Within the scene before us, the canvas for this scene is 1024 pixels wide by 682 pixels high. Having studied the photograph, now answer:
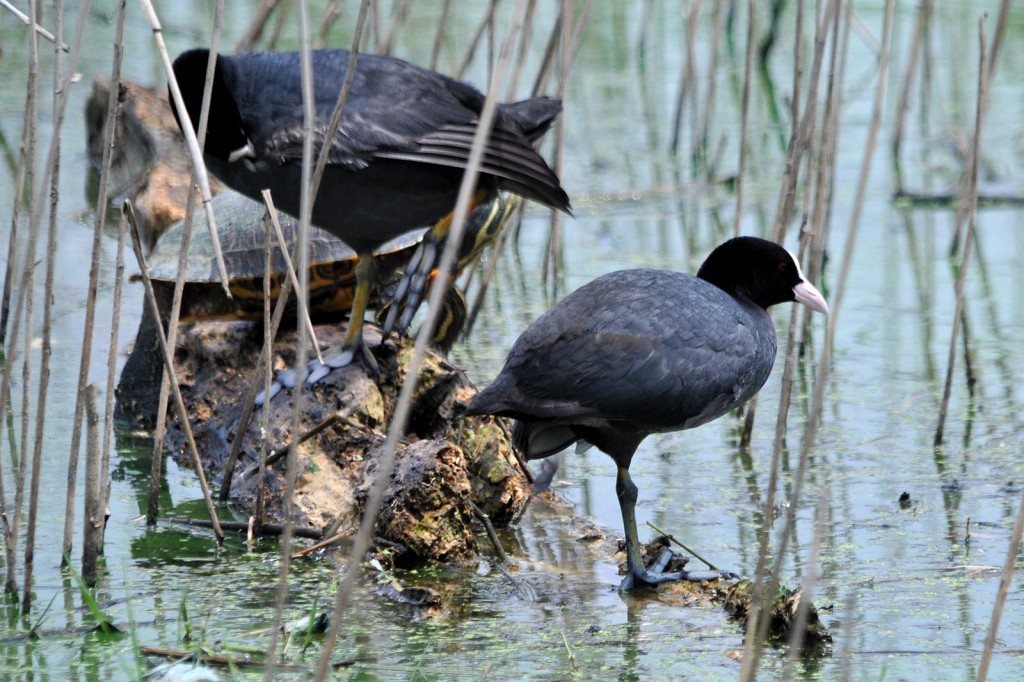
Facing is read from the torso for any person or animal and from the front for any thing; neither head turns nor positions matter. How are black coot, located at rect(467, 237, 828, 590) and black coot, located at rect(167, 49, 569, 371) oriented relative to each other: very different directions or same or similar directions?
very different directions

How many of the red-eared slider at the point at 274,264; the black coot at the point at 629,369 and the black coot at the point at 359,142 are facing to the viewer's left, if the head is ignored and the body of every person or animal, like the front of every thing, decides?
1

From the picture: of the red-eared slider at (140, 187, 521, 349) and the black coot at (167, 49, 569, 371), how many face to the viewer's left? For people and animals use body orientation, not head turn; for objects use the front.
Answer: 1

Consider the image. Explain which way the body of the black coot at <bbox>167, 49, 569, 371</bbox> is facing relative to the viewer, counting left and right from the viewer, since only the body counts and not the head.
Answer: facing to the left of the viewer

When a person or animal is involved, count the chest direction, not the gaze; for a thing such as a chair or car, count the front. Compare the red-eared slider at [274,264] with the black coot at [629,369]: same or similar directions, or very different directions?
same or similar directions

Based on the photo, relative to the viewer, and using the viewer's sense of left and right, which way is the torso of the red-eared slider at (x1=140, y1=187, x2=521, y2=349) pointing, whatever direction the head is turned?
facing to the right of the viewer

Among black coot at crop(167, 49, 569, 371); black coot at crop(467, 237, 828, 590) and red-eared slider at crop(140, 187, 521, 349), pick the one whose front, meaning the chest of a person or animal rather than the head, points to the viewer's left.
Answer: black coot at crop(167, 49, 569, 371)

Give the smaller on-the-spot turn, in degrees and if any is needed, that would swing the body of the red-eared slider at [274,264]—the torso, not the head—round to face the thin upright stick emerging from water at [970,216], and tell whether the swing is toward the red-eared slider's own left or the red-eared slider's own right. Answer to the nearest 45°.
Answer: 0° — it already faces it

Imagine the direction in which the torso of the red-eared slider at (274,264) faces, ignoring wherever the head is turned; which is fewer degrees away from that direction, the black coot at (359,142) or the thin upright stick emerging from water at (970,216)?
the thin upright stick emerging from water

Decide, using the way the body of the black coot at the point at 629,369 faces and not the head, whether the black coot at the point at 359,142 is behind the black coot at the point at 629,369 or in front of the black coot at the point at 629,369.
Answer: behind

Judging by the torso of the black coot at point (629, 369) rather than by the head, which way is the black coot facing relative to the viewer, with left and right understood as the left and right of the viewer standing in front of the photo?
facing to the right of the viewer

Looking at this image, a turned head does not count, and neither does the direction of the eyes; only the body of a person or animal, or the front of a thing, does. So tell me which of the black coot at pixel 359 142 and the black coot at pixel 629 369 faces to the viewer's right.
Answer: the black coot at pixel 629 369
